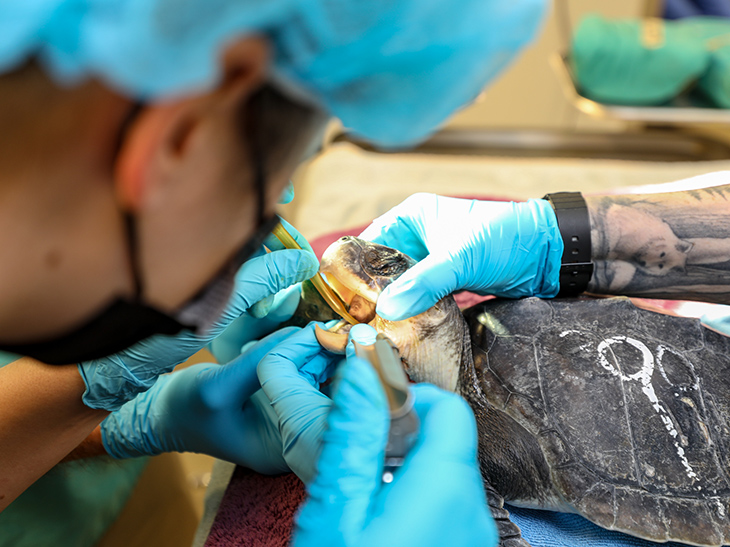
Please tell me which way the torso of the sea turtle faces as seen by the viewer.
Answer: to the viewer's left
